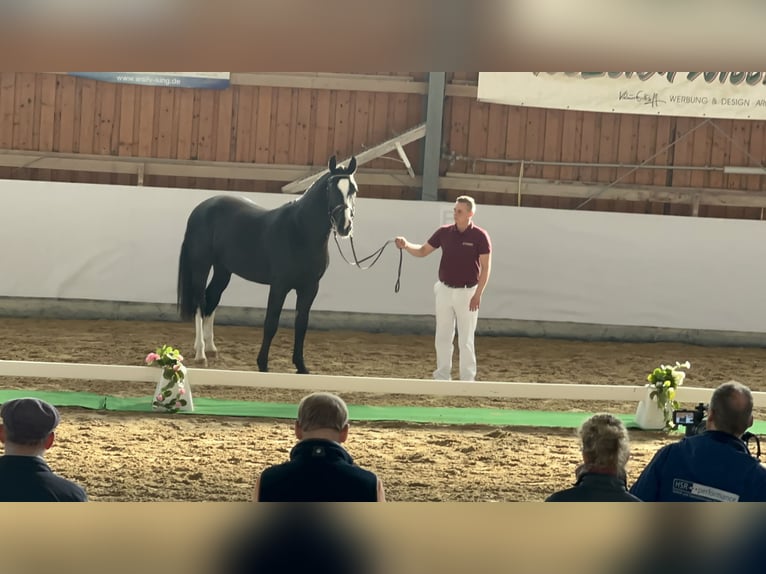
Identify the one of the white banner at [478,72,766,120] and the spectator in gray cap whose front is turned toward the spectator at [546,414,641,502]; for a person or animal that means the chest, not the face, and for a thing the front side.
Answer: the white banner

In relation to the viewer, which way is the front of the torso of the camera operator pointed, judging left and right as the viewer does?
facing away from the viewer

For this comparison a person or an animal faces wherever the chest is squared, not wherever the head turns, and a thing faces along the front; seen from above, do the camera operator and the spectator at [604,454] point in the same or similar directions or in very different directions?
same or similar directions

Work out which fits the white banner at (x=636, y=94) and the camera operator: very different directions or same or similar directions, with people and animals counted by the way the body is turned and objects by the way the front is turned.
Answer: very different directions

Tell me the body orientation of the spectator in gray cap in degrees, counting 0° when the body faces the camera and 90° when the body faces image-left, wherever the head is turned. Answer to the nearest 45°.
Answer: approximately 180°

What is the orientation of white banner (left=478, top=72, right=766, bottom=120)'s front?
toward the camera

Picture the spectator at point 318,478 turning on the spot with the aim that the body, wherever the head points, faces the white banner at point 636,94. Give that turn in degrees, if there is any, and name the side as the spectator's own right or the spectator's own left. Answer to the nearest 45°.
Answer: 0° — they already face it

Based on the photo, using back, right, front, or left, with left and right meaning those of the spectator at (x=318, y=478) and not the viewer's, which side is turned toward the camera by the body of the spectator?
back

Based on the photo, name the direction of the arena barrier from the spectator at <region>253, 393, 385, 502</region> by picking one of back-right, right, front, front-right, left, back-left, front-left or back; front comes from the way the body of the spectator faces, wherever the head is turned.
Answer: front

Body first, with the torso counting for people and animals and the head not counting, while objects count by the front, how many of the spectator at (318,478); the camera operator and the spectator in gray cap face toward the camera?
0

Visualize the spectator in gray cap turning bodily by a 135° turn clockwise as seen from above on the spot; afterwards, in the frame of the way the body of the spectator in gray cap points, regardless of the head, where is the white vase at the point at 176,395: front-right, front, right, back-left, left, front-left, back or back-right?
back-left

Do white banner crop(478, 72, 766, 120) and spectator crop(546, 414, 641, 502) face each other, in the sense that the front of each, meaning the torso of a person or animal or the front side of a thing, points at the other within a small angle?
yes

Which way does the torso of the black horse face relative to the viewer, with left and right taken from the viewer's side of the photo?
facing the viewer and to the right of the viewer

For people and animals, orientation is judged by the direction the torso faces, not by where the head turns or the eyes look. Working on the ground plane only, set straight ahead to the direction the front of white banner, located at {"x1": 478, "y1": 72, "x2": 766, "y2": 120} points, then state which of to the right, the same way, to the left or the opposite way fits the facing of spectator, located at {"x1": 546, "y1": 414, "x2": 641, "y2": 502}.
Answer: the opposite way

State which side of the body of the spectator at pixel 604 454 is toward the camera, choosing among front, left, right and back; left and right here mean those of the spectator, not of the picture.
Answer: back

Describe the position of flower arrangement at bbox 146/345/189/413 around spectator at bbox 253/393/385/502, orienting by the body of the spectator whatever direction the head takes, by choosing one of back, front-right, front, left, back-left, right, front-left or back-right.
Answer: front

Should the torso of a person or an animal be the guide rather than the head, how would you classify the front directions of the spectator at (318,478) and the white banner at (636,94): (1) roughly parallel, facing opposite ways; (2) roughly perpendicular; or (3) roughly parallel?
roughly parallel, facing opposite ways
